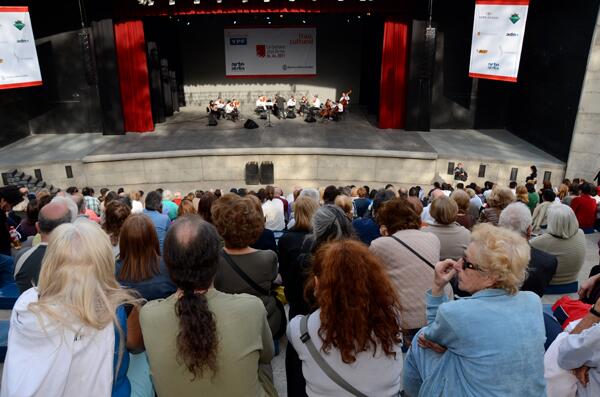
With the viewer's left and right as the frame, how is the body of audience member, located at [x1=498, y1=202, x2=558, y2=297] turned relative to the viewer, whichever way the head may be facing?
facing away from the viewer

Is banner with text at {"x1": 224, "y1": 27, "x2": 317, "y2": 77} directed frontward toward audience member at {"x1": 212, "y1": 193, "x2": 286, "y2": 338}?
yes

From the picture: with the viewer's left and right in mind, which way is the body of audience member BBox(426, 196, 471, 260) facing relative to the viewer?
facing away from the viewer

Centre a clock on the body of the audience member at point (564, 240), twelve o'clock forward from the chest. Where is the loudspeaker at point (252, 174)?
The loudspeaker is roughly at 10 o'clock from the audience member.

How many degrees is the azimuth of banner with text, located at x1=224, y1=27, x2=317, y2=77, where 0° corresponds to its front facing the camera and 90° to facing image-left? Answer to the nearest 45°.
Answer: approximately 0°

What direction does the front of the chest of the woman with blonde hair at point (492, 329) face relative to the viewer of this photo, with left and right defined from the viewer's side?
facing away from the viewer and to the left of the viewer

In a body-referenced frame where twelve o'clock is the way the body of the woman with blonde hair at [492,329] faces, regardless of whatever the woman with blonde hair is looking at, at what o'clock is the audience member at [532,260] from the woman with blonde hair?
The audience member is roughly at 2 o'clock from the woman with blonde hair.

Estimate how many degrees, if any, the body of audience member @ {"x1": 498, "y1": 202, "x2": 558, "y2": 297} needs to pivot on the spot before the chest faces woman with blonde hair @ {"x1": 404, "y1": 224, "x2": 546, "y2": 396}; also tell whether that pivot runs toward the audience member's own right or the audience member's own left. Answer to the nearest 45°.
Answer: approximately 180°

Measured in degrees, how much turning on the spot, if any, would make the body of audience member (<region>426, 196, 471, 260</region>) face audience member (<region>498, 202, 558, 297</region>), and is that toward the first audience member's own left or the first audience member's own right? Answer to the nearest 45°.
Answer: approximately 90° to the first audience member's own right

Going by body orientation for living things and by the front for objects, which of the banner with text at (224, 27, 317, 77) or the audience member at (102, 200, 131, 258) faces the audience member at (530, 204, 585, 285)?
the banner with text
